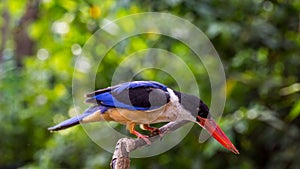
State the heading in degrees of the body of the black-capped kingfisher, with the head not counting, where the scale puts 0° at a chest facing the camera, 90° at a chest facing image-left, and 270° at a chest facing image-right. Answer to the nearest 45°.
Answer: approximately 270°
